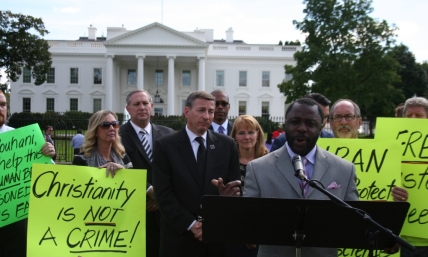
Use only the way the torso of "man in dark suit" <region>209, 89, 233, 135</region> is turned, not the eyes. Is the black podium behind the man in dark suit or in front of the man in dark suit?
in front

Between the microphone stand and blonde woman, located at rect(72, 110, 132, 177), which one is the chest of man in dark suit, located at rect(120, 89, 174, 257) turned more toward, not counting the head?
the microphone stand

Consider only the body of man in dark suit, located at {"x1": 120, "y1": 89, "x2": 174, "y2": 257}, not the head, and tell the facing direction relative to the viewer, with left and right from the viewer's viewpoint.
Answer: facing the viewer and to the right of the viewer

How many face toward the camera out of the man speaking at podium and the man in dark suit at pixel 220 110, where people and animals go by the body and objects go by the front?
2

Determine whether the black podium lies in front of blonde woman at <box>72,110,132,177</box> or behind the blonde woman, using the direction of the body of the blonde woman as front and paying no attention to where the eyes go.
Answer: in front

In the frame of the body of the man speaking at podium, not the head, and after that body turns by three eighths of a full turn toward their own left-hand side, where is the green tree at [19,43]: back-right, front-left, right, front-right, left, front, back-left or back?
left

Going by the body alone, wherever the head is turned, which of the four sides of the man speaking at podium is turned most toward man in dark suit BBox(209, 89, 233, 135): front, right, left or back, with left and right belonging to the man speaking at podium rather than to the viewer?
back

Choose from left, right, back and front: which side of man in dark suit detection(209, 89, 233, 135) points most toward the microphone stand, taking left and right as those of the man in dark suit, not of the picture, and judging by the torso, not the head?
front

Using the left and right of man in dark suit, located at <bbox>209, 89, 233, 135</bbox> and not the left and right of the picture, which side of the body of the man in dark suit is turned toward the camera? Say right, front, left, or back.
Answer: front

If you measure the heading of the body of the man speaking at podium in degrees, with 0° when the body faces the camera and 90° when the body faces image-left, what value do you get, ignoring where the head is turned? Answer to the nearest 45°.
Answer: approximately 0°

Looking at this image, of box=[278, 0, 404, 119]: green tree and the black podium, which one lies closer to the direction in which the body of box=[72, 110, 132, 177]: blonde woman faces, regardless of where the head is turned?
the black podium
